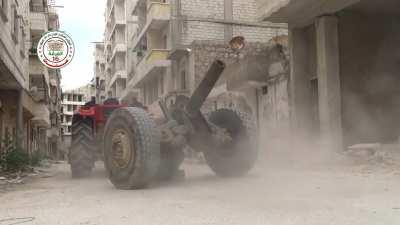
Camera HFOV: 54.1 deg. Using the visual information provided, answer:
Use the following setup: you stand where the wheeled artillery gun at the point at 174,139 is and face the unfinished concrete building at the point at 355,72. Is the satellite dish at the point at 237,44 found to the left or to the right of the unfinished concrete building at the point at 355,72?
left

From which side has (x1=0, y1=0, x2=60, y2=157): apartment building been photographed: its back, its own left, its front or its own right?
right

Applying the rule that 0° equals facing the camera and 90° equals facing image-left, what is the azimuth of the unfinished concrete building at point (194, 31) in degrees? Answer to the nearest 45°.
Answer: approximately 45°

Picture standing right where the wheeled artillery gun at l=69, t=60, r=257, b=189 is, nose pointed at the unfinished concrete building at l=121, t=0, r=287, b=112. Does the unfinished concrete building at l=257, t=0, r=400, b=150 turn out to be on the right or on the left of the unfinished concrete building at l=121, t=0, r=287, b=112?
right

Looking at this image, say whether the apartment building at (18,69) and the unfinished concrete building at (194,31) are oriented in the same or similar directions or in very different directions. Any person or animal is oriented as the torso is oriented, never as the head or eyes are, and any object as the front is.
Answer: very different directions

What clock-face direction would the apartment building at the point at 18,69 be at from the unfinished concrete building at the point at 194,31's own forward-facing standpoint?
The apartment building is roughly at 12 o'clock from the unfinished concrete building.
